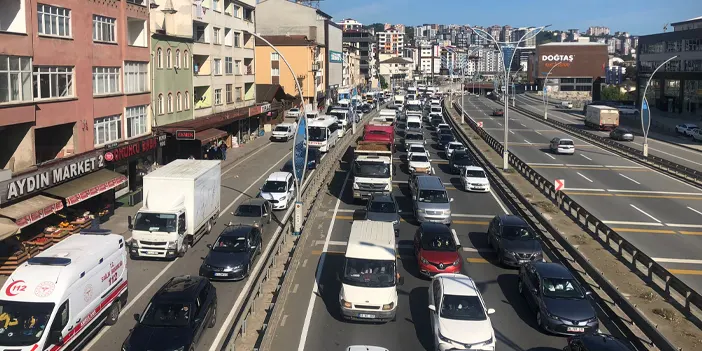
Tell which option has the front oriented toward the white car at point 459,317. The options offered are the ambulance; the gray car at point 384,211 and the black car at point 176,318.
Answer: the gray car at point 384,211

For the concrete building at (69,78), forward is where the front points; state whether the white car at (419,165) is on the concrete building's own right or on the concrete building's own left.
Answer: on the concrete building's own left

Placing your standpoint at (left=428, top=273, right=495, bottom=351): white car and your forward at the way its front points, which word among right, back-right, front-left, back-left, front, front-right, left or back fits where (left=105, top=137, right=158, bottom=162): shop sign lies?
back-right

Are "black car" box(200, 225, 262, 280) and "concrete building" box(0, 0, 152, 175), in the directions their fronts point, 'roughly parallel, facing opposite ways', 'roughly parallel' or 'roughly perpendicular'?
roughly perpendicular

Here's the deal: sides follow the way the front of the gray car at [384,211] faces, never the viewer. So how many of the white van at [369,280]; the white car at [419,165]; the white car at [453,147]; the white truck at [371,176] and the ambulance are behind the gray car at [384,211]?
3

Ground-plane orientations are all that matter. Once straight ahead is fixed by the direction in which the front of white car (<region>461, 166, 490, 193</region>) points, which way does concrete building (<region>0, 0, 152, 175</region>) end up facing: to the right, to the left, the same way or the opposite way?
to the left

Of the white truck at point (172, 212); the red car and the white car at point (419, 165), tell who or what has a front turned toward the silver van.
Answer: the white car

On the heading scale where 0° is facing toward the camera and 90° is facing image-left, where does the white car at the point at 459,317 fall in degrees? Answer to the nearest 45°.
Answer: approximately 0°

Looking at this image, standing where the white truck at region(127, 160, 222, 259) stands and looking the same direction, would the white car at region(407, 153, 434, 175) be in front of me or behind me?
behind

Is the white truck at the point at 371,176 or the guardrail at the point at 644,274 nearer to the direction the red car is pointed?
the guardrail

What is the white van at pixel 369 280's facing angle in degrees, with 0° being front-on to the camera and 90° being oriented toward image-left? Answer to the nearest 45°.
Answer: approximately 0°
